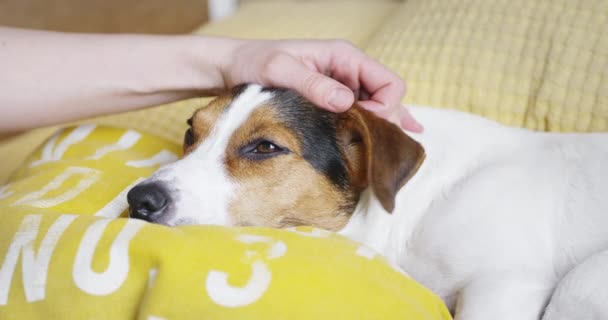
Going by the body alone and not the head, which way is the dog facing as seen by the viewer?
to the viewer's left
